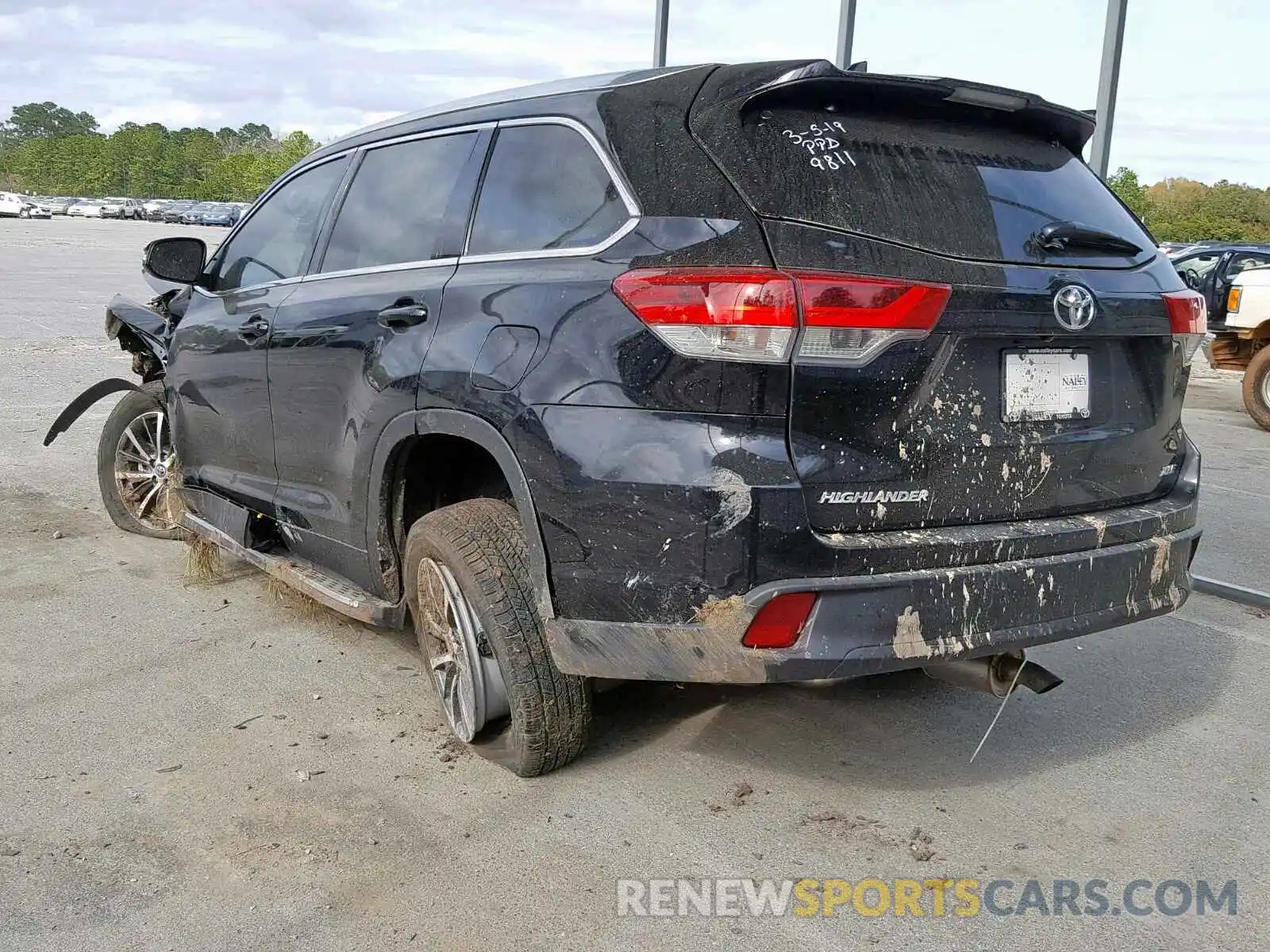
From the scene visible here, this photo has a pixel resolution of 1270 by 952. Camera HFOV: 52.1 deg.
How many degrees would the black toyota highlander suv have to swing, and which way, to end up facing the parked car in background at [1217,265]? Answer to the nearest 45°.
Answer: approximately 90° to its right

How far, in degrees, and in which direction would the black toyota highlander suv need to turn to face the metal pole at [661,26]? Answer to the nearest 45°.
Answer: approximately 45° to its right

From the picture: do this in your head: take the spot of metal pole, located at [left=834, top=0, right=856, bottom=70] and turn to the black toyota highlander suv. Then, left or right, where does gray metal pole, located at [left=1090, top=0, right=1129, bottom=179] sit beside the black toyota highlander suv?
left

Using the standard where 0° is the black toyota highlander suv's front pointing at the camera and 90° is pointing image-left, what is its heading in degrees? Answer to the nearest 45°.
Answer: approximately 135°

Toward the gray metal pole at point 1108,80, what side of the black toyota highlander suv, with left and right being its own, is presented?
right

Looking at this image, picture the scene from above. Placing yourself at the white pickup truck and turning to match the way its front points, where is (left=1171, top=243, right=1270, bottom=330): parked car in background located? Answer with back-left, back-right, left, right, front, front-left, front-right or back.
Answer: right

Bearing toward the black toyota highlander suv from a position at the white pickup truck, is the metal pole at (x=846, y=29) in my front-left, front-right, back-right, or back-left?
front-right

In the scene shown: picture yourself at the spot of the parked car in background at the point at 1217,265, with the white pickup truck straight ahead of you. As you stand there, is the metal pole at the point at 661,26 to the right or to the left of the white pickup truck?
right

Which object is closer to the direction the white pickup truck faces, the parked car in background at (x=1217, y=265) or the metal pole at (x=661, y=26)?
the metal pole

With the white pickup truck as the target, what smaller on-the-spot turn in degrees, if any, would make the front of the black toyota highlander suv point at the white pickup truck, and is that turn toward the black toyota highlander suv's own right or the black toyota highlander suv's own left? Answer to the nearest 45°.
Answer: approximately 90° to the black toyota highlander suv's own right

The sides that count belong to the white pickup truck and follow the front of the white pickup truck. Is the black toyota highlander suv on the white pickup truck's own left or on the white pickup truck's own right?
on the white pickup truck's own left

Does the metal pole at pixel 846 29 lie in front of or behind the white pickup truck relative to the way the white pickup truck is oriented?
in front

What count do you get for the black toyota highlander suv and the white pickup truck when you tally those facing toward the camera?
0

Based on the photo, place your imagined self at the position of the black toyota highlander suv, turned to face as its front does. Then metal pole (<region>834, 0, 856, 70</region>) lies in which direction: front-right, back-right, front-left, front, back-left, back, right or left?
front-right

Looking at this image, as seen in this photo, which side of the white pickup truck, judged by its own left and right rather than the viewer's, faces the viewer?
left
